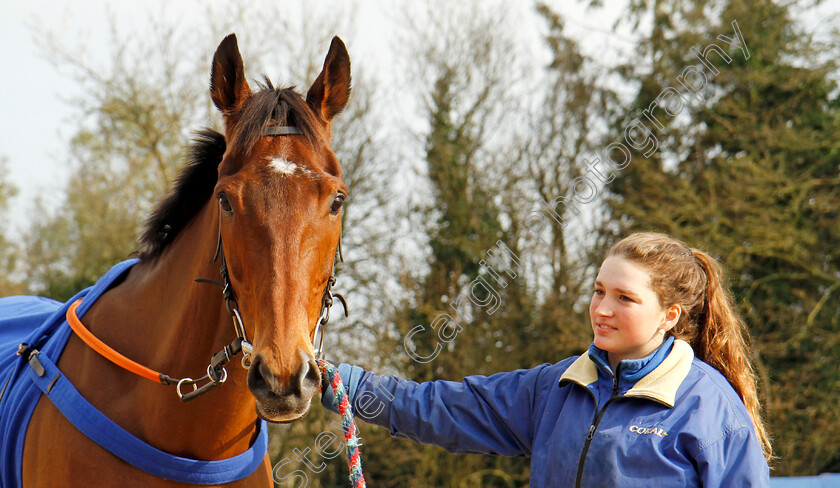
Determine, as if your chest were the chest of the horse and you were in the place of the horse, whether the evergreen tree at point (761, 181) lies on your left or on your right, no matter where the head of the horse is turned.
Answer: on your left

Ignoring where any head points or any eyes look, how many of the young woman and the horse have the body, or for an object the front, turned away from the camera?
0

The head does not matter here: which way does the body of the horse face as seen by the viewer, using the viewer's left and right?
facing the viewer and to the right of the viewer

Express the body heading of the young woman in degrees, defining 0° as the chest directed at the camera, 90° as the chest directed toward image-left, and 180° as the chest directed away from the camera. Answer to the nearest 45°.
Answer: approximately 45°

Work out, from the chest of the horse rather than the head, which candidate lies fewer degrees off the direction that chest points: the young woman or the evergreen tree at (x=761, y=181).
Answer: the young woman

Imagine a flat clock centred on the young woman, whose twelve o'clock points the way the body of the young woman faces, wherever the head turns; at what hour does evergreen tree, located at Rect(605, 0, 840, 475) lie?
The evergreen tree is roughly at 5 o'clock from the young woman.

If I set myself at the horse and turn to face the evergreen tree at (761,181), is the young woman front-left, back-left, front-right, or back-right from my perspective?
front-right

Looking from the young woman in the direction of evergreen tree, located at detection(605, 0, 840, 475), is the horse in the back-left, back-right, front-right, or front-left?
back-left
